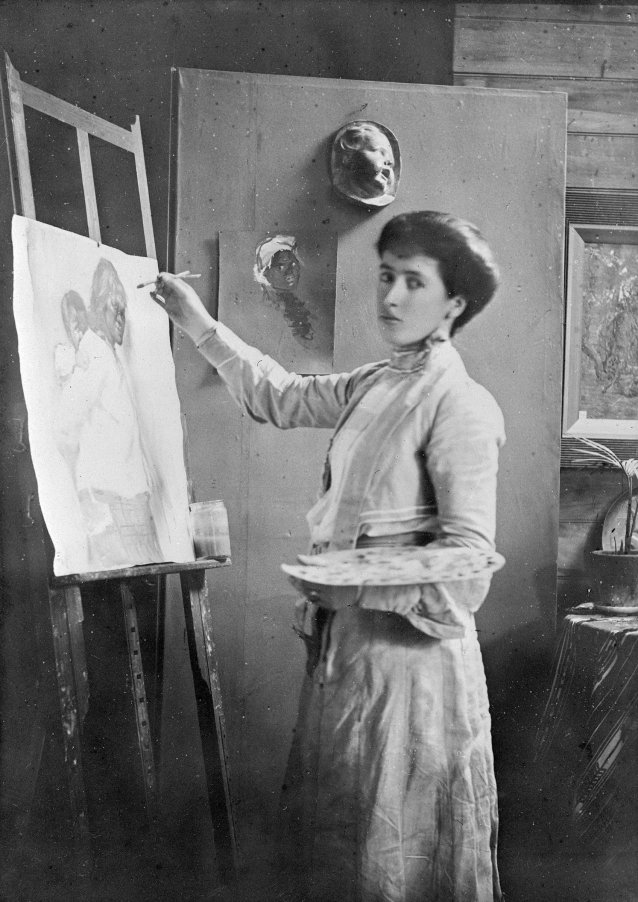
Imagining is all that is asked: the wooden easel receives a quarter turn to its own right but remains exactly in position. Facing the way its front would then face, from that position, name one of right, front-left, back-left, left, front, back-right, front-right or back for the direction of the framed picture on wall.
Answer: back-left

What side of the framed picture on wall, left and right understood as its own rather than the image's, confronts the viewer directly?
front

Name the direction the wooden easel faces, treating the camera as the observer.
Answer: facing the viewer and to the right of the viewer

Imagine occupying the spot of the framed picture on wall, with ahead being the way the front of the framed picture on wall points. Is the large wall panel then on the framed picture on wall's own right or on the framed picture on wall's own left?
on the framed picture on wall's own right

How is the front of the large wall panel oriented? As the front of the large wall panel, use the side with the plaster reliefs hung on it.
toward the camera

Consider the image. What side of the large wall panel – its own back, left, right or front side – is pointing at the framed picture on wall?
left

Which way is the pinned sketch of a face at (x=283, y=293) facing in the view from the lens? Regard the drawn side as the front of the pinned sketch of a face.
facing the viewer

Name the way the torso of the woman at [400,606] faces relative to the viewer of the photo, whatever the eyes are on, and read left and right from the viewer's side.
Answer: facing the viewer and to the left of the viewer
